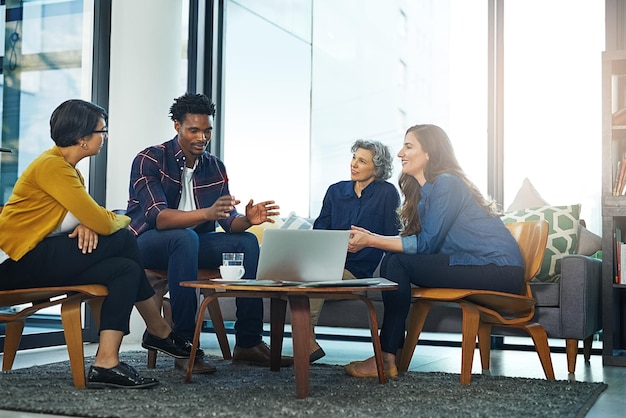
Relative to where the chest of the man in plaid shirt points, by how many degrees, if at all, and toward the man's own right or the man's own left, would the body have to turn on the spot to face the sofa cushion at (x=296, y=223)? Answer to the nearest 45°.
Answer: approximately 90° to the man's own left

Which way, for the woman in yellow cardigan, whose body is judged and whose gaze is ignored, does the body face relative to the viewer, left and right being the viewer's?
facing to the right of the viewer

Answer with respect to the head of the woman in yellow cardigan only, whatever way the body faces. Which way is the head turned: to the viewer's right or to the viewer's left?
to the viewer's right

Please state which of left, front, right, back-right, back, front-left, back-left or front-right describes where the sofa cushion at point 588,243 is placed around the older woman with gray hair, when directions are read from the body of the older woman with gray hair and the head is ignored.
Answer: back-left

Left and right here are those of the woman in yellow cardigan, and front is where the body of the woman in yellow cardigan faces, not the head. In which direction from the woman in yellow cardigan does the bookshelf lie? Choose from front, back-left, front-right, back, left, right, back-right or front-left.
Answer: front

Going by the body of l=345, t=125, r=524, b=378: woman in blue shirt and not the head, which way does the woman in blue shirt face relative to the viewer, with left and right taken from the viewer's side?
facing to the left of the viewer

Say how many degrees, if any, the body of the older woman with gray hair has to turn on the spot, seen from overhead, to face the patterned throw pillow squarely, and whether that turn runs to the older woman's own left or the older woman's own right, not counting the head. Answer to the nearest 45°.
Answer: approximately 135° to the older woman's own left

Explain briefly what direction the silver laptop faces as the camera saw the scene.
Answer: facing away from the viewer and to the right of the viewer

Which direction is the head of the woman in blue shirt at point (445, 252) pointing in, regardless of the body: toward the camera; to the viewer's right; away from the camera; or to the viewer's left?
to the viewer's left

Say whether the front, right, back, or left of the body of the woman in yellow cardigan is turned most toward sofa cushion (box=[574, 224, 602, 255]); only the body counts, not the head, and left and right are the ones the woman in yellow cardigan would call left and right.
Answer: front

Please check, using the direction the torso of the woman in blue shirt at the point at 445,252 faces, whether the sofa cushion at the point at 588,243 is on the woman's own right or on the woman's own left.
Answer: on the woman's own right

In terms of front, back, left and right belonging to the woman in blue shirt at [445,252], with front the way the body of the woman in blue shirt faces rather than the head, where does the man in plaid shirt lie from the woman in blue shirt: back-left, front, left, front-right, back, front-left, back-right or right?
front

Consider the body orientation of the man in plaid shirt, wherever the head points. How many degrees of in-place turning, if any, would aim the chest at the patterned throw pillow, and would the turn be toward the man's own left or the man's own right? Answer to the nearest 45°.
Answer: approximately 45° to the man's own left

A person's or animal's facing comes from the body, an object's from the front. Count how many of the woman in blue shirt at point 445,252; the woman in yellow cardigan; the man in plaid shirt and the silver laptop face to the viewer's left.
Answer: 1
